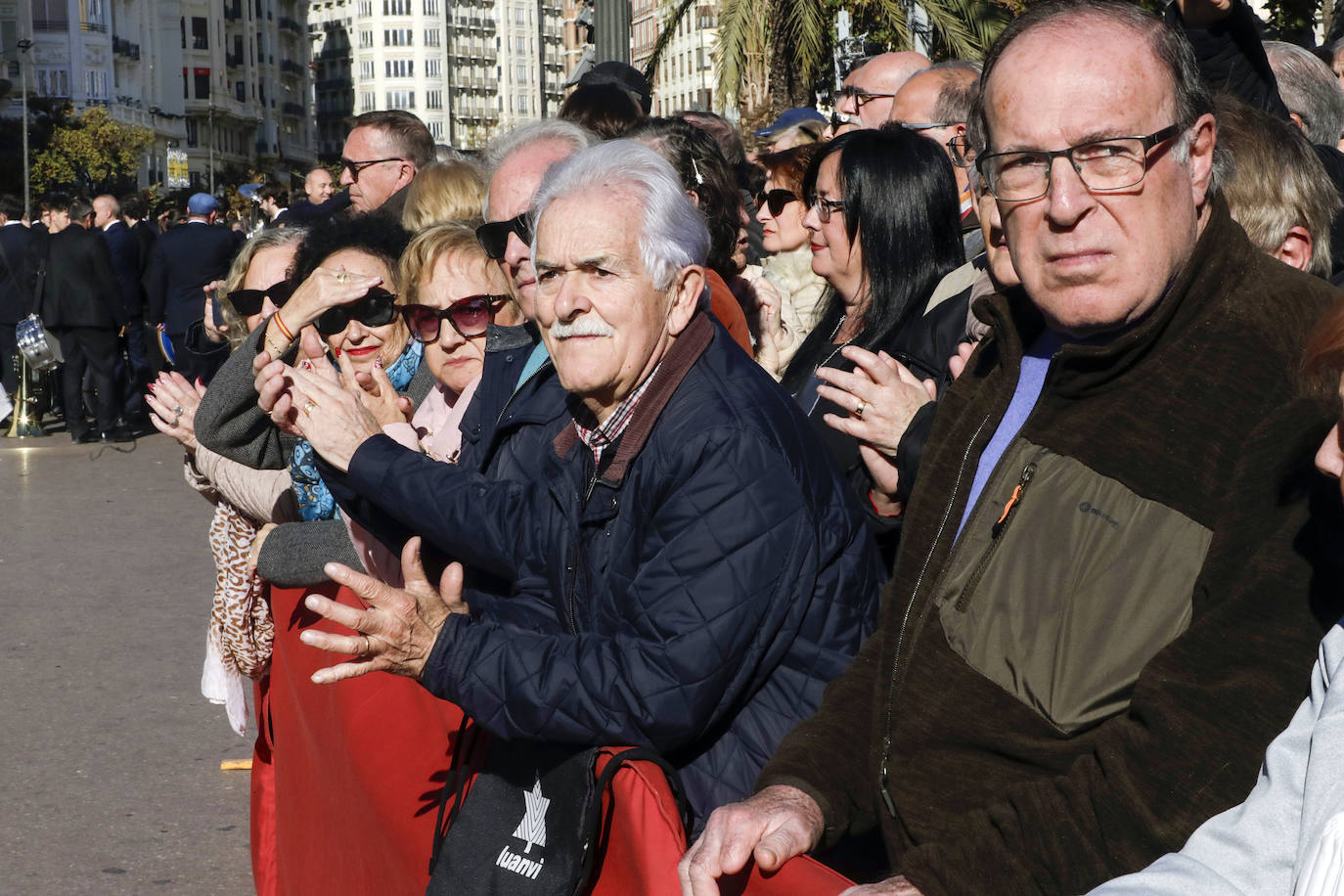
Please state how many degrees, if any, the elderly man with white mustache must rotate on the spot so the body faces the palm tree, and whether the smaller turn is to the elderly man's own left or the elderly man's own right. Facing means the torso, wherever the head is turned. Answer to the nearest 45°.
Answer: approximately 135° to the elderly man's own right

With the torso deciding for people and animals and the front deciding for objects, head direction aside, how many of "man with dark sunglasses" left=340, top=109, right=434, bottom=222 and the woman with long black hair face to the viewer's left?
2

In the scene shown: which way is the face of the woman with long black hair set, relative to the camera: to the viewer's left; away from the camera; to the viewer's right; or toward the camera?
to the viewer's left

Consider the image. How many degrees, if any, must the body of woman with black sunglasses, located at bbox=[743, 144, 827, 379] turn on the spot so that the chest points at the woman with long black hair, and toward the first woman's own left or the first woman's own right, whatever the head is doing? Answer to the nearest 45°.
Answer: approximately 45° to the first woman's own left

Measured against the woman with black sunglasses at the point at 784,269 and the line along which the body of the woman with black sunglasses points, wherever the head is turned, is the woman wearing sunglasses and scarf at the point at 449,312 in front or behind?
in front

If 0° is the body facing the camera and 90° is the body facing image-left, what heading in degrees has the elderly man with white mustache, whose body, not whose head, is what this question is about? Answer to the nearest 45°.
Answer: approximately 45°

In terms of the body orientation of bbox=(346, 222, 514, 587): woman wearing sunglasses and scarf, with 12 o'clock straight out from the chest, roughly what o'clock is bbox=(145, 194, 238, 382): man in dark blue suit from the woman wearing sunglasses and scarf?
The man in dark blue suit is roughly at 4 o'clock from the woman wearing sunglasses and scarf.

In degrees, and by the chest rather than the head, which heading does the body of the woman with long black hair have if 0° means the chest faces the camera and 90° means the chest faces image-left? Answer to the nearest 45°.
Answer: approximately 90°

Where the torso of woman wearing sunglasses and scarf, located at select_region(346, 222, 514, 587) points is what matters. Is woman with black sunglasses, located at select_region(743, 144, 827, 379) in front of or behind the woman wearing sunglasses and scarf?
behind

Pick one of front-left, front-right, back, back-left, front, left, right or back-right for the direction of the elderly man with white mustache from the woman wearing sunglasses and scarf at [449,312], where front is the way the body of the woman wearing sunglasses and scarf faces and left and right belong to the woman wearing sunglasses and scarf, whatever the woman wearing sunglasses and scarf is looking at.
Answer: front-left

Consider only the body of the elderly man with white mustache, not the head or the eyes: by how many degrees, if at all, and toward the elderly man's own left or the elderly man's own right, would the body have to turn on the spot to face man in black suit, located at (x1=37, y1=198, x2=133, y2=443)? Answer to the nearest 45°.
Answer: approximately 135° to the elderly man's own right
